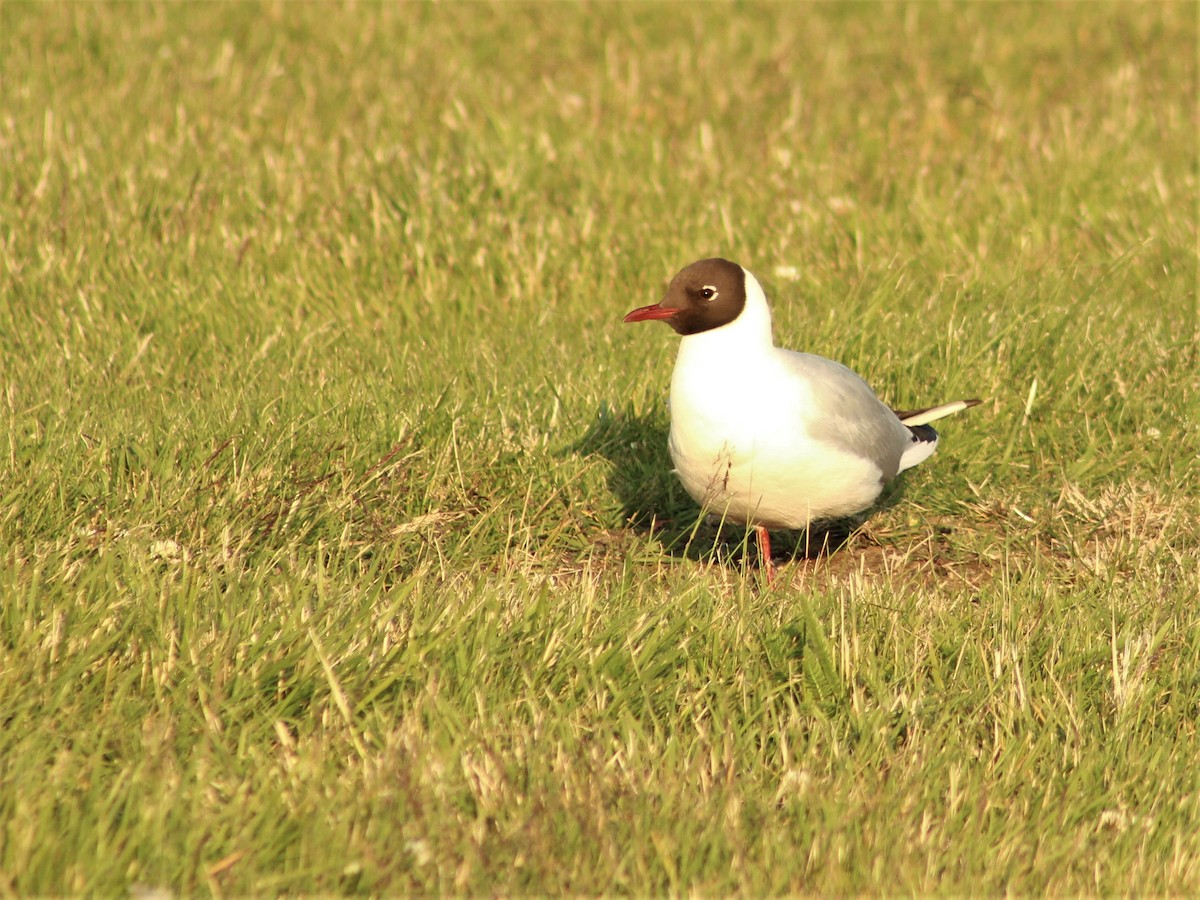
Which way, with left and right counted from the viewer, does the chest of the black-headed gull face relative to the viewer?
facing the viewer and to the left of the viewer
